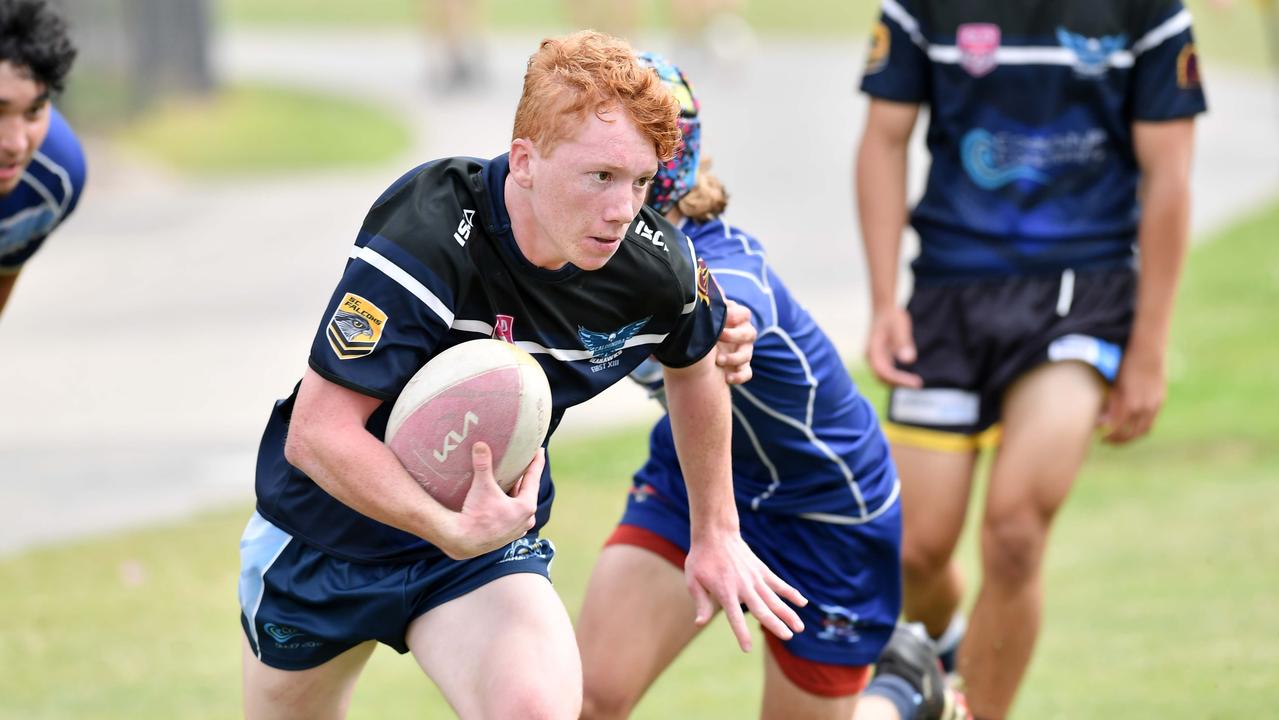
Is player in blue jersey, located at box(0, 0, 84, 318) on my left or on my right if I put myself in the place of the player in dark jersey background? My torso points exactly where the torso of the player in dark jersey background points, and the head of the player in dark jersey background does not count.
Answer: on my right

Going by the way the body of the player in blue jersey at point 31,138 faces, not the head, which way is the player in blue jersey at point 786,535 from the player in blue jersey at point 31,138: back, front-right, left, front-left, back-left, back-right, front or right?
left

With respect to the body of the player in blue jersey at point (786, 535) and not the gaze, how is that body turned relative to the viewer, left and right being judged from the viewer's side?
facing to the left of the viewer

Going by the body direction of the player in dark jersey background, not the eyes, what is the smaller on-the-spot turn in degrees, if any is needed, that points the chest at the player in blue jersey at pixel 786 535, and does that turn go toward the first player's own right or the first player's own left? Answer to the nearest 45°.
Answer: approximately 45° to the first player's own right
